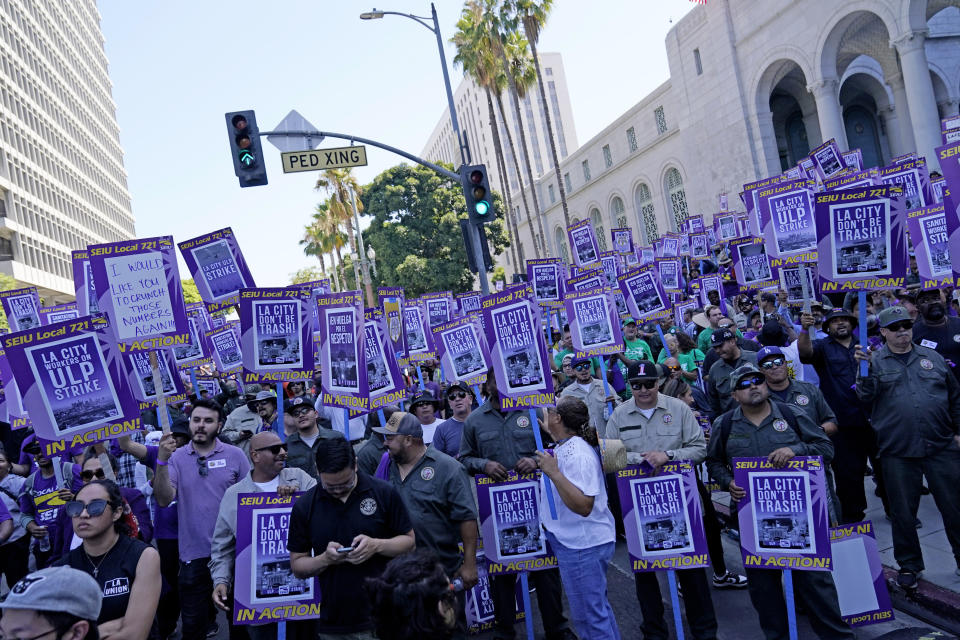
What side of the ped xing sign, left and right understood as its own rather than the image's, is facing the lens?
front

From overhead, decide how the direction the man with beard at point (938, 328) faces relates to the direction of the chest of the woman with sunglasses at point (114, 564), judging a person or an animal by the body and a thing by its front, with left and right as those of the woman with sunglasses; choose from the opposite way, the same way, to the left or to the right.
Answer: the same way

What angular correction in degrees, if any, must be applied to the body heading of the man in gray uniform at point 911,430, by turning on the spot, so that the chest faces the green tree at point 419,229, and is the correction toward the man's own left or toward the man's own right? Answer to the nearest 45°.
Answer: approximately 135° to the man's own right

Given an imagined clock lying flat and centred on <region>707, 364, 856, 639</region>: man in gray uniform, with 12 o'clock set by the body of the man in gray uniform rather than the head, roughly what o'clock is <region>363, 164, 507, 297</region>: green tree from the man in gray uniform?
The green tree is roughly at 5 o'clock from the man in gray uniform.

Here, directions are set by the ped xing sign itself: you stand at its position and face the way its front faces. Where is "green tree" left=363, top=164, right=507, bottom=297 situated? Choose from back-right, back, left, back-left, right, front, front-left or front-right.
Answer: back

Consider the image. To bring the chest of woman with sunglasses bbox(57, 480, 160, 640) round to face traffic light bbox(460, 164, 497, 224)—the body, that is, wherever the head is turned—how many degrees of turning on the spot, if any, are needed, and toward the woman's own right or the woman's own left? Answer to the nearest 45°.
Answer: approximately 180°

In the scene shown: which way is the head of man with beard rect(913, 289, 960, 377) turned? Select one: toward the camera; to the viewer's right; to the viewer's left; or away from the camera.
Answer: toward the camera

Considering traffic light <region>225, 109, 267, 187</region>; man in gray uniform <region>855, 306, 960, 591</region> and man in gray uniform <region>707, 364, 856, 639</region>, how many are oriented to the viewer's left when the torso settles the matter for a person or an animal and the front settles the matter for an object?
0

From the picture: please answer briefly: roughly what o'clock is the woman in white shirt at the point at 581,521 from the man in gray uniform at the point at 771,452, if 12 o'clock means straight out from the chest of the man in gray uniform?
The woman in white shirt is roughly at 2 o'clock from the man in gray uniform.

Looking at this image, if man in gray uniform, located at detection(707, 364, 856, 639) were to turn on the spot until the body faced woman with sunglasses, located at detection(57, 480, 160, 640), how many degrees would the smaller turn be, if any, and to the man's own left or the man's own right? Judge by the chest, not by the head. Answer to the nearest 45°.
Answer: approximately 45° to the man's own right

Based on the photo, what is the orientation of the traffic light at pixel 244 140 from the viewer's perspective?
toward the camera

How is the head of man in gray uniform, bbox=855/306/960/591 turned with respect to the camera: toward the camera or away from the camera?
toward the camera

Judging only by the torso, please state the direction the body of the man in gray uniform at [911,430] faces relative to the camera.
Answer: toward the camera

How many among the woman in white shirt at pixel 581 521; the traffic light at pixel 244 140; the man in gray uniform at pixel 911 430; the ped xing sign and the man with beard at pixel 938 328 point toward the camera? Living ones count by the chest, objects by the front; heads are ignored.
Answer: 4
